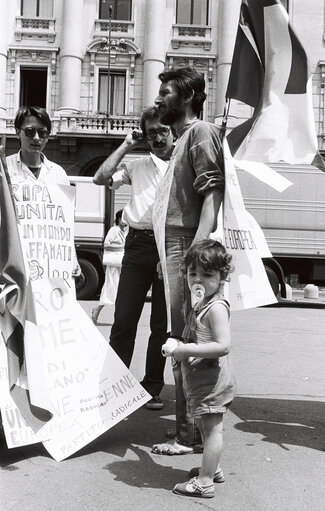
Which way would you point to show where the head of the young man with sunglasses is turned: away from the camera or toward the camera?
toward the camera

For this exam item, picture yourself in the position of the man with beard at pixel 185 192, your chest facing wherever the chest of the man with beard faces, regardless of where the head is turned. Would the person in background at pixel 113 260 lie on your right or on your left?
on your right

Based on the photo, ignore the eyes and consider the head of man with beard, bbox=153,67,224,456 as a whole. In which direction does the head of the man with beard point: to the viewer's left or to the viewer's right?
to the viewer's left

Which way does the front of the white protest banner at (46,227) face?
toward the camera

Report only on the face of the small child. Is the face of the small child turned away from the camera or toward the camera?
toward the camera
